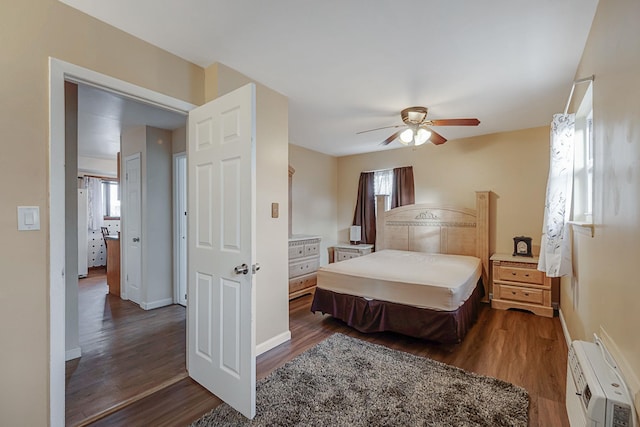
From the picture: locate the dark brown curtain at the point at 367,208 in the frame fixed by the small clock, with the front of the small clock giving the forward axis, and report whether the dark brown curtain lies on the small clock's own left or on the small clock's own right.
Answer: on the small clock's own right

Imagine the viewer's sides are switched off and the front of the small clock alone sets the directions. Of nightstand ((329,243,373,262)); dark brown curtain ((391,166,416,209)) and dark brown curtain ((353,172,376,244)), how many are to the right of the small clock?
3

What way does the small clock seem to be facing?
toward the camera

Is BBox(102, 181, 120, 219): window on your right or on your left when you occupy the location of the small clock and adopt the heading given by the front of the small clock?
on your right

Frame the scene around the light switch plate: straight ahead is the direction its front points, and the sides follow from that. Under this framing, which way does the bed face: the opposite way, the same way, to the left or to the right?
to the right

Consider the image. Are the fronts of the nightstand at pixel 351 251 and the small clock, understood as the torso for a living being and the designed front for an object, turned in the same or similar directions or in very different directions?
same or similar directions

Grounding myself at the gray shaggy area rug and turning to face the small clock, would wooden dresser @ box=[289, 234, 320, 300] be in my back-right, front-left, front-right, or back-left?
front-left

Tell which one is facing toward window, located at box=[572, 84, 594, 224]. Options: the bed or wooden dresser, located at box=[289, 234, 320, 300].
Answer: the wooden dresser

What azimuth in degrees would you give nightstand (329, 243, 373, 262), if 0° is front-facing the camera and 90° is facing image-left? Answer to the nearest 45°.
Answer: approximately 45°

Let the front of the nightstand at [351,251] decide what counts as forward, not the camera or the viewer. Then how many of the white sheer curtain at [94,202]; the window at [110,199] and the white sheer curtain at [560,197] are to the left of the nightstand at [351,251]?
1

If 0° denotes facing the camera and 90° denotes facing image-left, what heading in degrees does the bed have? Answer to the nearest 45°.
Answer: approximately 45°

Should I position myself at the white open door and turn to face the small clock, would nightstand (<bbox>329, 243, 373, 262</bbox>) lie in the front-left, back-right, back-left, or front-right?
front-left

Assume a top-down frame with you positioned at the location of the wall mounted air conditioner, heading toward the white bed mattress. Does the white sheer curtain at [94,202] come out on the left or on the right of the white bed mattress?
left
